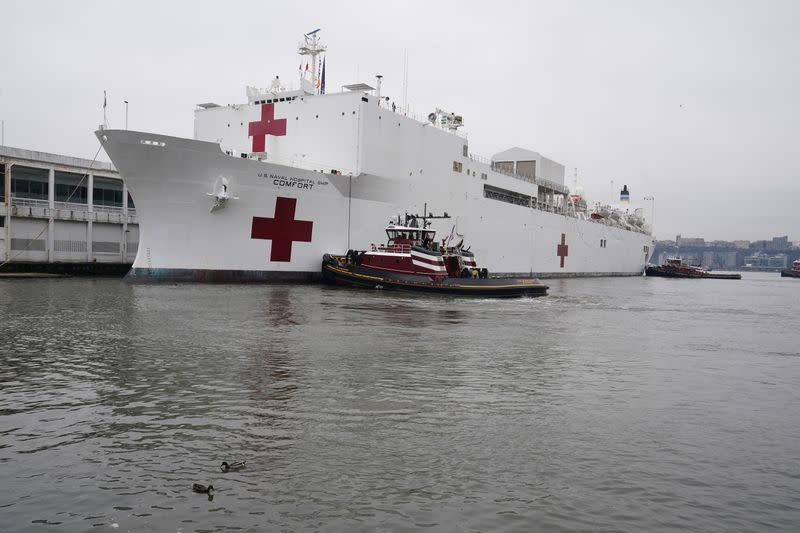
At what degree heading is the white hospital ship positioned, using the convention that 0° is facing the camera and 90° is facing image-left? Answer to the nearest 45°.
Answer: approximately 45°

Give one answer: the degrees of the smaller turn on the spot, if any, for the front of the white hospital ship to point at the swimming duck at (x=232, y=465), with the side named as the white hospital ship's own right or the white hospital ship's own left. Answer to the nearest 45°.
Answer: approximately 45° to the white hospital ship's own left
